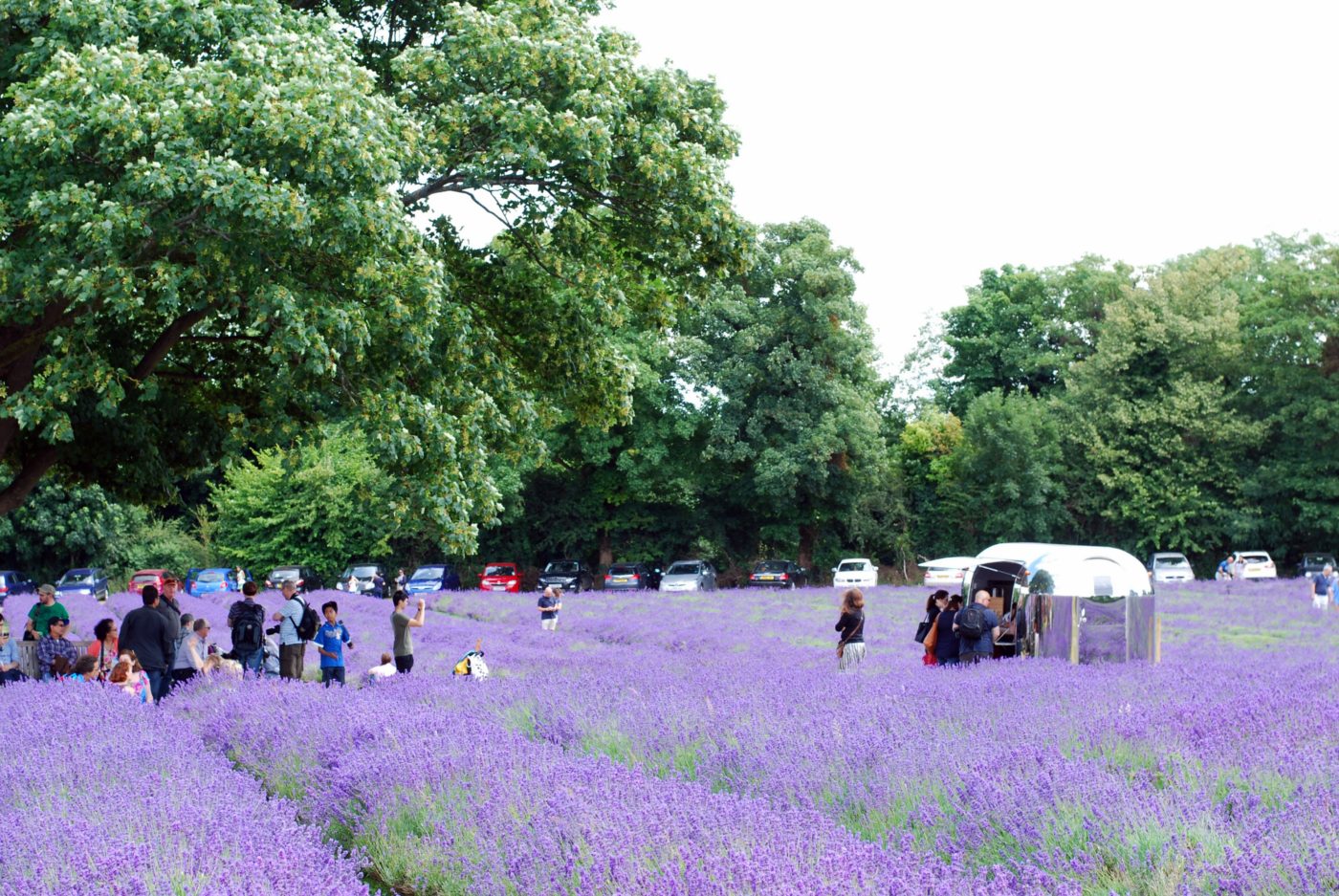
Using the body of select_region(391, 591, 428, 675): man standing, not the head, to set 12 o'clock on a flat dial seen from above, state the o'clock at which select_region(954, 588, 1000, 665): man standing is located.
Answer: select_region(954, 588, 1000, 665): man standing is roughly at 1 o'clock from select_region(391, 591, 428, 675): man standing.

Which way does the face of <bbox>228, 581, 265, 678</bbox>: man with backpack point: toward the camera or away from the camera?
away from the camera

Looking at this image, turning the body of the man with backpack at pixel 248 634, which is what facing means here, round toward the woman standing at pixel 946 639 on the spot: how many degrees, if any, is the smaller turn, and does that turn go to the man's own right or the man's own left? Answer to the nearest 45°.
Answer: approximately 135° to the man's own right

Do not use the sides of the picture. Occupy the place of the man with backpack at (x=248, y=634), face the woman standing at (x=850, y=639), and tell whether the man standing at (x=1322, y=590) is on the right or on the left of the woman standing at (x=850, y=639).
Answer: left

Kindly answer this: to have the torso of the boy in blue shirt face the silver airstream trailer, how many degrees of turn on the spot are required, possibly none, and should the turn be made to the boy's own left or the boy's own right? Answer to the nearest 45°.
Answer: approximately 90° to the boy's own left

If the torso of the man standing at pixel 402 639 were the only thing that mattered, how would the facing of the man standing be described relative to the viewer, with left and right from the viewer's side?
facing to the right of the viewer

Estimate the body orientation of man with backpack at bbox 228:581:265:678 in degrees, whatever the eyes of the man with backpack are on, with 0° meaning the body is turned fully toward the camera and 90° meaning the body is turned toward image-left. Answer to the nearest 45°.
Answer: approximately 180°

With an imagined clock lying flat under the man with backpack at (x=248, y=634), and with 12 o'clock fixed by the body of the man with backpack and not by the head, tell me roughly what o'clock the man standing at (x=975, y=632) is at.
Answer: The man standing is roughly at 4 o'clock from the man with backpack.

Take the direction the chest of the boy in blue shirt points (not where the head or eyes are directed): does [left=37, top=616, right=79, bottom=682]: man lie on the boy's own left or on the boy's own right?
on the boy's own right
